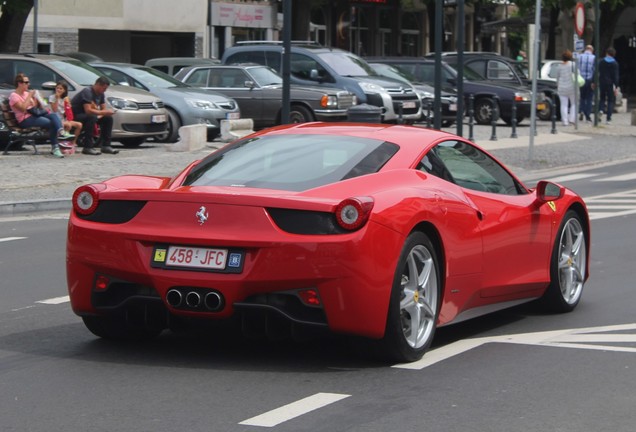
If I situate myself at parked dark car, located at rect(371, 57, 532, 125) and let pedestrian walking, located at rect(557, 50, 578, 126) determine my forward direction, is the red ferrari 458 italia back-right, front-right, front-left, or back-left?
back-right

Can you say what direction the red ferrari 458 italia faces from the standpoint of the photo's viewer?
facing away from the viewer and to the right of the viewer

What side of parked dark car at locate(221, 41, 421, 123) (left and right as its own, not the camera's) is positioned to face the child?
right

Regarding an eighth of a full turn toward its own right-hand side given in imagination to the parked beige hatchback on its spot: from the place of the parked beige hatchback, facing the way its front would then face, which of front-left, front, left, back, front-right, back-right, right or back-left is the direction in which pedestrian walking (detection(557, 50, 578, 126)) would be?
back-left
